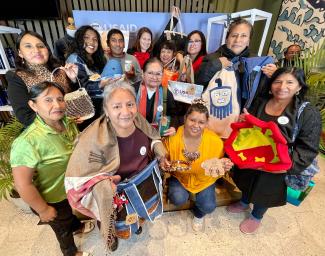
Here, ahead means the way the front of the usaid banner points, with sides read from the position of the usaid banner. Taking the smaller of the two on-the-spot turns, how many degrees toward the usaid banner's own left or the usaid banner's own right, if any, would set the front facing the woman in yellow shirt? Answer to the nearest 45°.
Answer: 0° — it already faces them

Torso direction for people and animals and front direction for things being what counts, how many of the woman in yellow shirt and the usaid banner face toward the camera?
2

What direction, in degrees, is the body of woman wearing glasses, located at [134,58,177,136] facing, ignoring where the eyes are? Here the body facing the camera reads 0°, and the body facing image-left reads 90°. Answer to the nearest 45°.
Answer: approximately 0°

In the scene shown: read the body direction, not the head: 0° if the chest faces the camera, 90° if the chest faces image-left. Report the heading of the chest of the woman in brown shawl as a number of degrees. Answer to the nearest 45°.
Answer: approximately 315°

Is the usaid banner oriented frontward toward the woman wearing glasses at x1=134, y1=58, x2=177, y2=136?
yes

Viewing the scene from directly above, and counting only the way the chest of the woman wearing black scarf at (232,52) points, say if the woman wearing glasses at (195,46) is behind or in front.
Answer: behind

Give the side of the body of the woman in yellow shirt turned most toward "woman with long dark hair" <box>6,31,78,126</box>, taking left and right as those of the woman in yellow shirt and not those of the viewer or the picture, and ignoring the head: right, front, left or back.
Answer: right

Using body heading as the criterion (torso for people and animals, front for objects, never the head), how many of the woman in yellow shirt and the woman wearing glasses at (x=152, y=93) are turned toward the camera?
2
